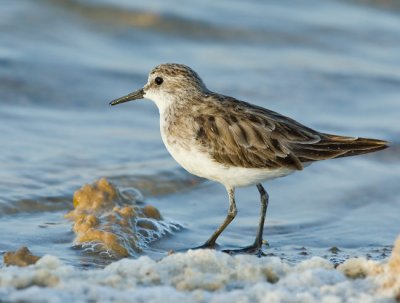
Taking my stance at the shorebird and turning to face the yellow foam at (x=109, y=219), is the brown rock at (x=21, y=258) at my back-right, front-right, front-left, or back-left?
front-left

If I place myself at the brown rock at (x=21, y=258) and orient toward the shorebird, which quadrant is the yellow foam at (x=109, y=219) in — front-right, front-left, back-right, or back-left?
front-left

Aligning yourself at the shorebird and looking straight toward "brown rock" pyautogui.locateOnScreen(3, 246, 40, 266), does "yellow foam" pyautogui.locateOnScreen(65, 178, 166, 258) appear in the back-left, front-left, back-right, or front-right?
front-right

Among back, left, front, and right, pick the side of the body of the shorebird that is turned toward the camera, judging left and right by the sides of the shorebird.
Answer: left

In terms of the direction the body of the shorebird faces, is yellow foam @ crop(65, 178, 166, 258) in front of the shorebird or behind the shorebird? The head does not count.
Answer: in front

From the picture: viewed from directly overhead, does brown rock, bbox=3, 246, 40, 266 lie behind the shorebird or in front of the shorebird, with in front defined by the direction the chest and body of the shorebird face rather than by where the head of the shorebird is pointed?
in front
